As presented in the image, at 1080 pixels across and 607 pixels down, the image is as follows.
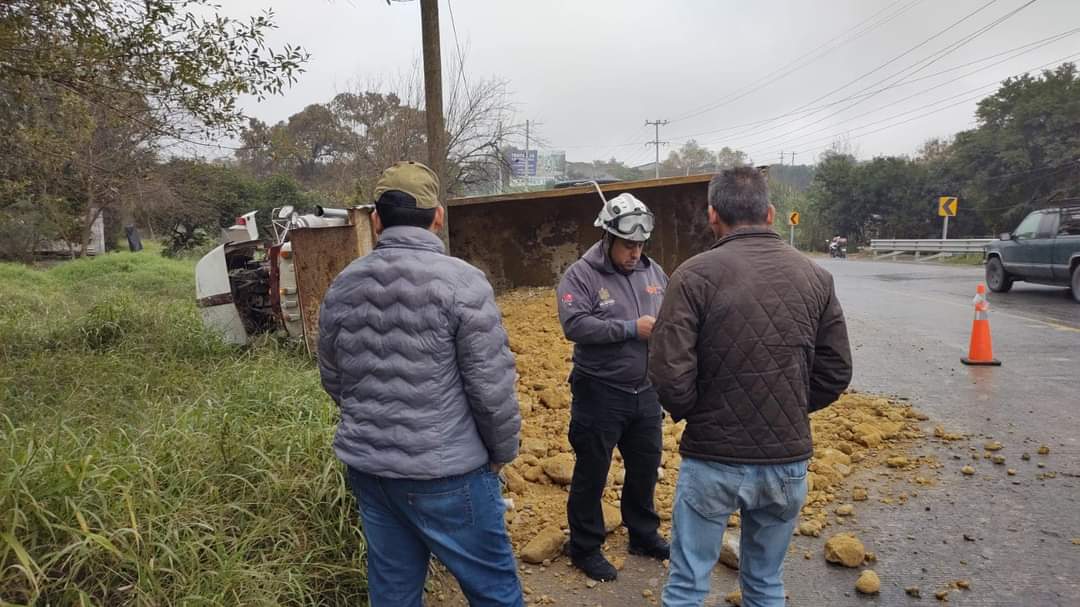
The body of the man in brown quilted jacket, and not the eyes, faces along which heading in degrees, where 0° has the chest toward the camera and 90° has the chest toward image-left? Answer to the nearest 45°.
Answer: approximately 180°

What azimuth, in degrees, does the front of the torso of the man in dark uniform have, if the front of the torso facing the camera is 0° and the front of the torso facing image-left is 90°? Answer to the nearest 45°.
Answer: approximately 315°

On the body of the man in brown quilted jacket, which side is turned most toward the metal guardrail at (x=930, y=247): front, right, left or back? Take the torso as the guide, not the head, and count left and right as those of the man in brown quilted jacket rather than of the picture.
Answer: front

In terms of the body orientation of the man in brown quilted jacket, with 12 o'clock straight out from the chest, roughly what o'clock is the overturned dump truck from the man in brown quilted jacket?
The overturned dump truck is roughly at 11 o'clock from the man in brown quilted jacket.

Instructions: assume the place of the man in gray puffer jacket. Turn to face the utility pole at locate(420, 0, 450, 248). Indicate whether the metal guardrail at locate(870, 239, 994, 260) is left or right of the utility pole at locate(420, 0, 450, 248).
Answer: right

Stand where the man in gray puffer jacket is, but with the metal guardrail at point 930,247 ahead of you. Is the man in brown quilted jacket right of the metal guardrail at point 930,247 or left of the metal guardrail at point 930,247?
right

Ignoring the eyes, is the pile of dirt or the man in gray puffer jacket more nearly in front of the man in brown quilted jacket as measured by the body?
the pile of dirt

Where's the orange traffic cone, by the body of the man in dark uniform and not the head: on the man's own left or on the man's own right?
on the man's own left

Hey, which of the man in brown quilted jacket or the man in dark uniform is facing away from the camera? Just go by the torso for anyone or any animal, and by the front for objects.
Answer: the man in brown quilted jacket

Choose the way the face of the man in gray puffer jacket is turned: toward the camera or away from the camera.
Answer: away from the camera

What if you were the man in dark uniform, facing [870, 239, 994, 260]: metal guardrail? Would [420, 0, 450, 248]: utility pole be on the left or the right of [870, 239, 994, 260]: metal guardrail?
left

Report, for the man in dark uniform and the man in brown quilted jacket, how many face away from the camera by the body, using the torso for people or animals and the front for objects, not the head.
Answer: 1
